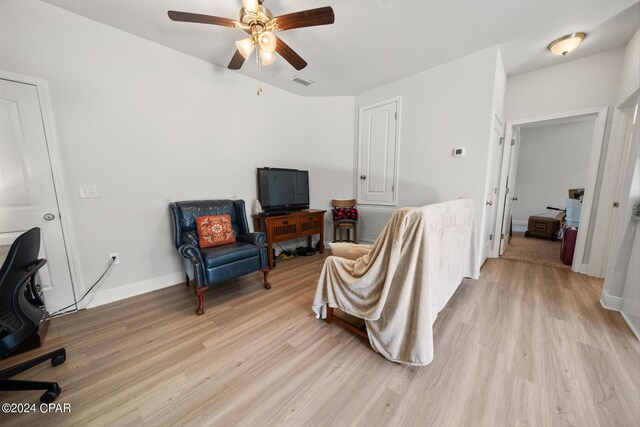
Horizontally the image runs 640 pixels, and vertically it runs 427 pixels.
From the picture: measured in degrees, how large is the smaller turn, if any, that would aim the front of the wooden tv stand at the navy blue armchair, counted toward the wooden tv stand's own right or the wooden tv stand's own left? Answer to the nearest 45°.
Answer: approximately 90° to the wooden tv stand's own right

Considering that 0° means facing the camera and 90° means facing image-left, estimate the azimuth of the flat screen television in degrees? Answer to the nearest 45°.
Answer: approximately 315°

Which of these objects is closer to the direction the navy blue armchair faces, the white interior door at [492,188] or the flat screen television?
the white interior door

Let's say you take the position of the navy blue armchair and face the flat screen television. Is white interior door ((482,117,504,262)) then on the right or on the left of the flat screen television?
right

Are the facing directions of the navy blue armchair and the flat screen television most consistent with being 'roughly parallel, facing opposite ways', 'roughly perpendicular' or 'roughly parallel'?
roughly parallel

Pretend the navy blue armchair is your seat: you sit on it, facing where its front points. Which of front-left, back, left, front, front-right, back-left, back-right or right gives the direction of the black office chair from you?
right

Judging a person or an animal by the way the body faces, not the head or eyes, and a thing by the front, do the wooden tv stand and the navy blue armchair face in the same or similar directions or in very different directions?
same or similar directions

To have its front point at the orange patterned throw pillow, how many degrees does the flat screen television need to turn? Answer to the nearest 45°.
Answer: approximately 90° to its right

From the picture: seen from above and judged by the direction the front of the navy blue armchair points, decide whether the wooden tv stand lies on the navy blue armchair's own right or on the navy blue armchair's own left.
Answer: on the navy blue armchair's own left

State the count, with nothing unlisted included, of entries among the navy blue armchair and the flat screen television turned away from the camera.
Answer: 0

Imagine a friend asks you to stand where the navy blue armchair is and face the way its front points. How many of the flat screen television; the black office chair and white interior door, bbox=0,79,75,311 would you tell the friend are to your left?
1

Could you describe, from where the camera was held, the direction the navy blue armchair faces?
facing the viewer and to the right of the viewer

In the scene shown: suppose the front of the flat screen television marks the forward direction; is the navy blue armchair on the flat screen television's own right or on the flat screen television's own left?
on the flat screen television's own right

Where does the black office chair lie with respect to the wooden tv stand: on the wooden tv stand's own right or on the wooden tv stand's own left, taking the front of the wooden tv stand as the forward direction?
on the wooden tv stand's own right

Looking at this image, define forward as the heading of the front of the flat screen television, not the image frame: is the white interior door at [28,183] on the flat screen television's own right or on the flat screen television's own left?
on the flat screen television's own right
